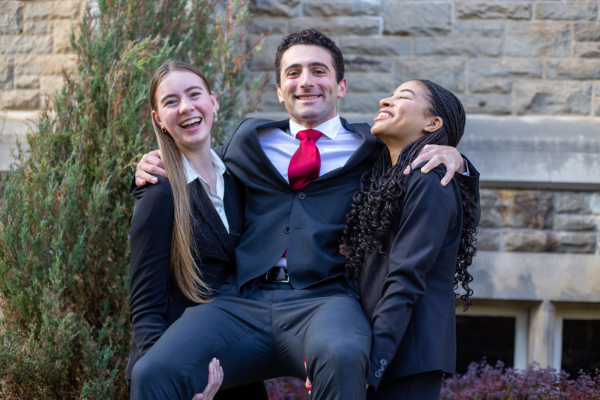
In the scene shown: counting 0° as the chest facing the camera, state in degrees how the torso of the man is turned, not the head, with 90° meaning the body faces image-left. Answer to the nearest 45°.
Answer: approximately 0°

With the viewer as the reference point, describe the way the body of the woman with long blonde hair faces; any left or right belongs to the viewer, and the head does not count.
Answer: facing the viewer and to the right of the viewer

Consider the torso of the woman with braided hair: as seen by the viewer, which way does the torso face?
to the viewer's left

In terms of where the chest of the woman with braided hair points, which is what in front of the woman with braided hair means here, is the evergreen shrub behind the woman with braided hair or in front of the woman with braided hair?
in front

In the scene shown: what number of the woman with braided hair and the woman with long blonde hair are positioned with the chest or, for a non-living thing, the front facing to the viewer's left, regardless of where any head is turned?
1

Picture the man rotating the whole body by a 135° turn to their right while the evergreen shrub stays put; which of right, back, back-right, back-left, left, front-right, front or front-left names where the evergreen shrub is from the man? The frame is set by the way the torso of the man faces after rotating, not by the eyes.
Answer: front
